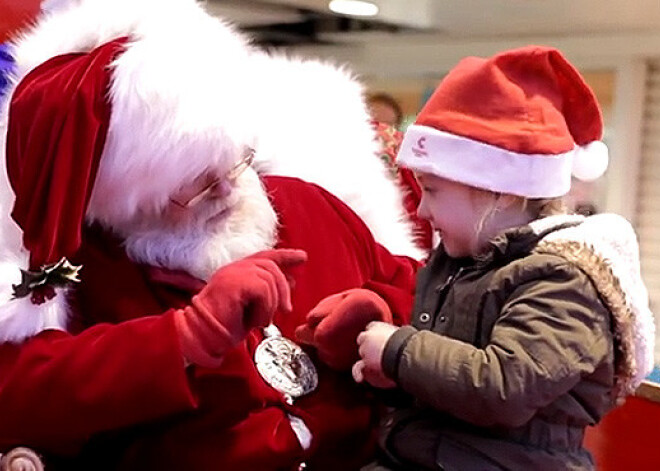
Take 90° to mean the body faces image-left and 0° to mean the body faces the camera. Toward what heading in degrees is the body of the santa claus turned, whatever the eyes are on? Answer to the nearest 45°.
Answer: approximately 315°

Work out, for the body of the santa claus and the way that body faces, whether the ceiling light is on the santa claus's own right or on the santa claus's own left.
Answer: on the santa claus's own left

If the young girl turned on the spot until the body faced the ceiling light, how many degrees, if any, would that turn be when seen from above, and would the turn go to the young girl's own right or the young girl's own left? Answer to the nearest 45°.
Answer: approximately 90° to the young girl's own right

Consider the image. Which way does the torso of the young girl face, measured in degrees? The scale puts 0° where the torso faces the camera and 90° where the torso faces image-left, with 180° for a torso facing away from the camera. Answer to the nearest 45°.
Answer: approximately 90°

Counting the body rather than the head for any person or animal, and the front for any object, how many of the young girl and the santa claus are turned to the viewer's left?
1

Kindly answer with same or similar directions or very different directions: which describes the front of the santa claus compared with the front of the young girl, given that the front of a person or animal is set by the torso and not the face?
very different directions
